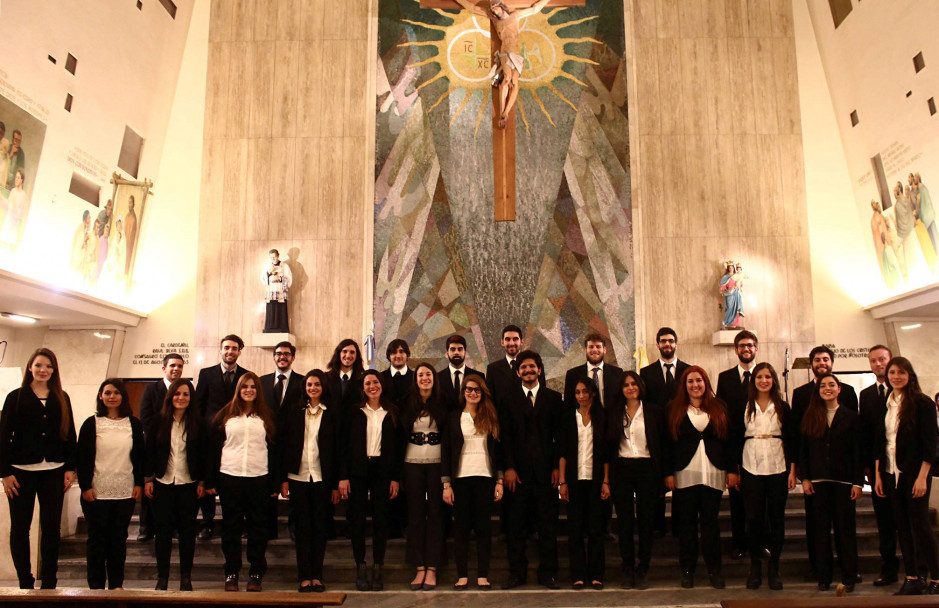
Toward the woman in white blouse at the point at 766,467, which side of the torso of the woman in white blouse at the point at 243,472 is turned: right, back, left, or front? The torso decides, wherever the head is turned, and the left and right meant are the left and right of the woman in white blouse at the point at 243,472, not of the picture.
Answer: left

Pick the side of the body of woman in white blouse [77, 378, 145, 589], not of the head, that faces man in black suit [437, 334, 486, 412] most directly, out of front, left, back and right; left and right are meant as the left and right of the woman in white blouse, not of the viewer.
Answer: left

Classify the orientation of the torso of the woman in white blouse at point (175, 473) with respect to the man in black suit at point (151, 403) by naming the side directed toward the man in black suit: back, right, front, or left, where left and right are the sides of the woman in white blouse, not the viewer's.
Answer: back

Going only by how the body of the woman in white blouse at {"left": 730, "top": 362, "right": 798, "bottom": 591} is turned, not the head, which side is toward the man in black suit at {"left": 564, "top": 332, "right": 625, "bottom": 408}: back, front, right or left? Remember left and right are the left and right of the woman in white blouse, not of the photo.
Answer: right

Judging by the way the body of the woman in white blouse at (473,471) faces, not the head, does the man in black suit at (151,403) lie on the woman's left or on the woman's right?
on the woman's right

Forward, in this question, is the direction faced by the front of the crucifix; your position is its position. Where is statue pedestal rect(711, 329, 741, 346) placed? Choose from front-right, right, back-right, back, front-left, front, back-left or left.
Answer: back-left

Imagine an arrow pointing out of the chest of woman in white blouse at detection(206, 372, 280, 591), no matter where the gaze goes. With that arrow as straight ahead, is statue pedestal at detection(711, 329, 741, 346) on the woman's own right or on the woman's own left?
on the woman's own left

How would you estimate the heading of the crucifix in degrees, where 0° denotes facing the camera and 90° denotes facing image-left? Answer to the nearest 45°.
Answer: approximately 0°
